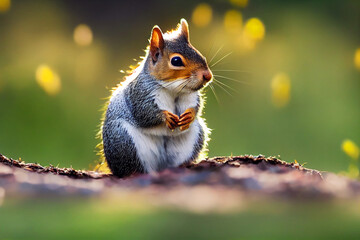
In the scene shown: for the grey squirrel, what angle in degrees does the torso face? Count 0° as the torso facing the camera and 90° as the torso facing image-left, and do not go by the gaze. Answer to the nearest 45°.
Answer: approximately 315°
